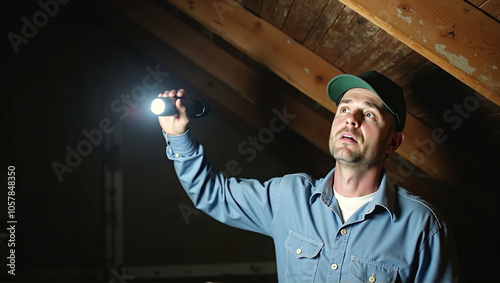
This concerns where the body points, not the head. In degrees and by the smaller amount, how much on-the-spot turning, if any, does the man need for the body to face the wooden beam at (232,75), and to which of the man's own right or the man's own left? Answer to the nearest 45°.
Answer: approximately 90° to the man's own right

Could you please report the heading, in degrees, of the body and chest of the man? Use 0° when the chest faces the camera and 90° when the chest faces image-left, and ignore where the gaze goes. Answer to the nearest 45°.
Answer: approximately 45°
